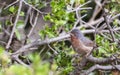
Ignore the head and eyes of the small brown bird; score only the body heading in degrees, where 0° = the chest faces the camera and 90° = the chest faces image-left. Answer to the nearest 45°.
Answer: approximately 90°
